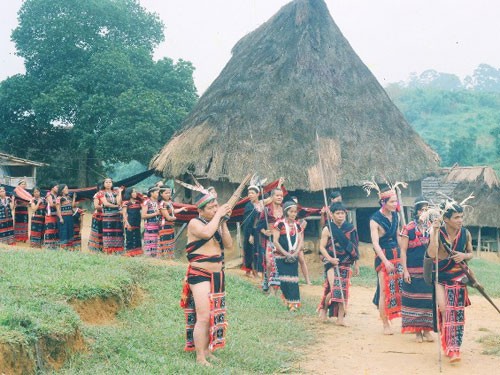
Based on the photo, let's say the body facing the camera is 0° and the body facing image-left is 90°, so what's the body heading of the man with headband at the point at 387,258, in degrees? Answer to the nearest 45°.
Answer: approximately 315°

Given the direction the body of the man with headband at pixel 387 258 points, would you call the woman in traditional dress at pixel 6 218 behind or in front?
behind

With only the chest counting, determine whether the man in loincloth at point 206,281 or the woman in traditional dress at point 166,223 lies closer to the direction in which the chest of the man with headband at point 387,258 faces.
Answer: the man in loincloth

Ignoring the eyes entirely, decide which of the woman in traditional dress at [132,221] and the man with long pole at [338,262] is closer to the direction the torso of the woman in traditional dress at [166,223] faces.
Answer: the man with long pole

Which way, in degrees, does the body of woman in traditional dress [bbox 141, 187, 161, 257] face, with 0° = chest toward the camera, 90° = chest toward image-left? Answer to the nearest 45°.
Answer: approximately 315°

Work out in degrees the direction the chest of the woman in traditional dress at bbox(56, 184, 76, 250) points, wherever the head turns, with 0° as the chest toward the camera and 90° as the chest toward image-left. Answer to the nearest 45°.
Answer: approximately 315°

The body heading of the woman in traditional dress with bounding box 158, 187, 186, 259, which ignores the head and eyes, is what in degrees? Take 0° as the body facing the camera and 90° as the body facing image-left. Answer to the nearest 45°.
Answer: approximately 315°

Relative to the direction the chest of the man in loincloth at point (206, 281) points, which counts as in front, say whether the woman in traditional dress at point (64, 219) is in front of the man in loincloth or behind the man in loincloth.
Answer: behind
